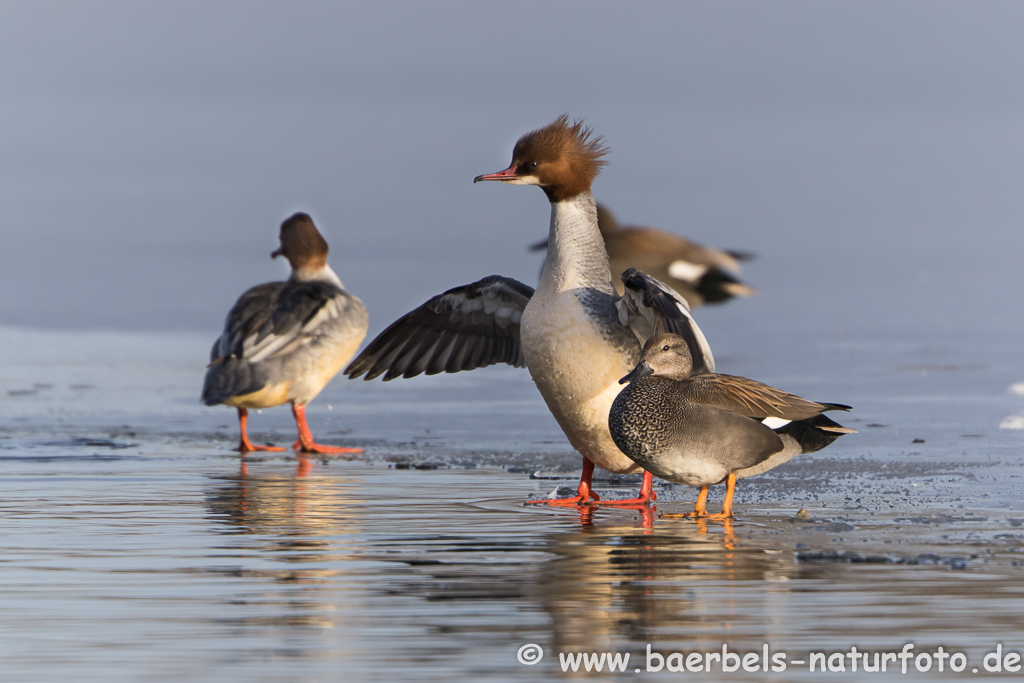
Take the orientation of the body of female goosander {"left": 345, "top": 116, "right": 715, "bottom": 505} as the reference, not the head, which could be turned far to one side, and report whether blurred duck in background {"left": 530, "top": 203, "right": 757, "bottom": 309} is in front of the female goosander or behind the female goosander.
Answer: behind

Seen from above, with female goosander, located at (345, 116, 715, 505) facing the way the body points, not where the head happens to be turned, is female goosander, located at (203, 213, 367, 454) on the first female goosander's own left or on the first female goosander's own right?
on the first female goosander's own right

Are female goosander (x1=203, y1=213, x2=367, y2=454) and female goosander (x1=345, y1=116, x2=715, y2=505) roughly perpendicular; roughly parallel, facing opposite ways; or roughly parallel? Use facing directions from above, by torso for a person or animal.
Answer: roughly parallel, facing opposite ways

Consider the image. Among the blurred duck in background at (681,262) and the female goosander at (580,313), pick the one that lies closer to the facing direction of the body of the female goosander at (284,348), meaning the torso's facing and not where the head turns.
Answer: the blurred duck in background

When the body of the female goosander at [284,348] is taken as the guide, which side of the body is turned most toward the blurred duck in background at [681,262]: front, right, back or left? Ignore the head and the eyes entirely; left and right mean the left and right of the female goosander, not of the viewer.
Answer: front

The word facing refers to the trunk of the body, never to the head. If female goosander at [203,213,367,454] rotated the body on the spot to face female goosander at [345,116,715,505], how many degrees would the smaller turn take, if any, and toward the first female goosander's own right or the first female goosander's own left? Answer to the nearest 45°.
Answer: approximately 135° to the first female goosander's own right

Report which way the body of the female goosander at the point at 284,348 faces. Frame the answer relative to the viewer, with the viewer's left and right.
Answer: facing away from the viewer and to the right of the viewer

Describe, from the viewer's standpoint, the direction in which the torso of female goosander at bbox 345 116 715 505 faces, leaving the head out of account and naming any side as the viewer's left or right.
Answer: facing the viewer and to the left of the viewer
